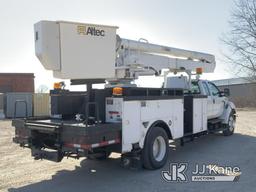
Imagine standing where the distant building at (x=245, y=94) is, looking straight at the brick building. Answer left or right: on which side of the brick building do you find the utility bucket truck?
left

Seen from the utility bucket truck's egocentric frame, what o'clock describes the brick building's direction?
The brick building is roughly at 10 o'clock from the utility bucket truck.

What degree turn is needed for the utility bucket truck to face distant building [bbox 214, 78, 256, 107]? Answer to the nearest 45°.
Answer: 0° — it already faces it

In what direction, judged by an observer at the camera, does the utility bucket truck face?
facing away from the viewer and to the right of the viewer

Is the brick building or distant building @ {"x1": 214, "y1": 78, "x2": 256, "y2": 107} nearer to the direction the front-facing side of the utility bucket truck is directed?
the distant building
